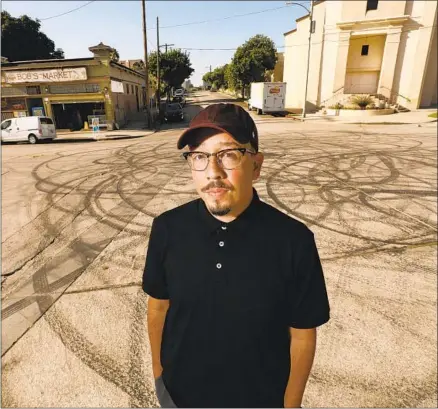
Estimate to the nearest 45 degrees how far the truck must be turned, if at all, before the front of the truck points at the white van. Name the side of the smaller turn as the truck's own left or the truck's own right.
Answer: approximately 90° to the truck's own left

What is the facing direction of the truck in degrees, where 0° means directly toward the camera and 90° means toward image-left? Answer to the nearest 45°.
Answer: approximately 135°

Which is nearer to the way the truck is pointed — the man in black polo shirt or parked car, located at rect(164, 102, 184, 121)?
the parked car

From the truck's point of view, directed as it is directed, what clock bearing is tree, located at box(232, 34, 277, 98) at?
The tree is roughly at 1 o'clock from the truck.

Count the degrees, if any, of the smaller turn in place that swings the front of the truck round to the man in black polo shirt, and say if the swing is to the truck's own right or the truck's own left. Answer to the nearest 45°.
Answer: approximately 135° to the truck's own left

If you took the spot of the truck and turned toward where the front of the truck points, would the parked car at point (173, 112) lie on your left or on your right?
on your left

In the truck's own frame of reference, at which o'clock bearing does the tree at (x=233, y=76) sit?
The tree is roughly at 1 o'clock from the truck.

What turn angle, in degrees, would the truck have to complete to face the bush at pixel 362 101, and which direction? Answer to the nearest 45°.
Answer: approximately 135° to its right

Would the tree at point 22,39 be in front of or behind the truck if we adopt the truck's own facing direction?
in front

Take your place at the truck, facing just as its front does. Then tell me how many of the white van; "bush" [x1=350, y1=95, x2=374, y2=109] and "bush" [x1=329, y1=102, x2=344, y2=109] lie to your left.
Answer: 1

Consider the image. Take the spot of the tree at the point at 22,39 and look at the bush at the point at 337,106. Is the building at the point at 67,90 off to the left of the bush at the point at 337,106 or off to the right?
right

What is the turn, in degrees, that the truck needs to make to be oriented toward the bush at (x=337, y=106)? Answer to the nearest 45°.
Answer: approximately 135° to its right
